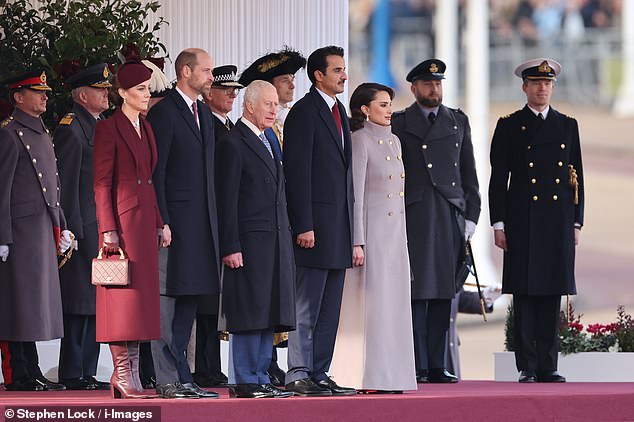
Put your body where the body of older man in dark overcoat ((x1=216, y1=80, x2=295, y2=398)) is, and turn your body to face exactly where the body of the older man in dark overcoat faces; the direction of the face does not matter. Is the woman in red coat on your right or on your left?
on your right

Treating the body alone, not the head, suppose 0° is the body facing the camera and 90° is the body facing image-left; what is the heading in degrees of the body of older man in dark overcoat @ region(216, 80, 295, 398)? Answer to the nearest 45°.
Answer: approximately 315°

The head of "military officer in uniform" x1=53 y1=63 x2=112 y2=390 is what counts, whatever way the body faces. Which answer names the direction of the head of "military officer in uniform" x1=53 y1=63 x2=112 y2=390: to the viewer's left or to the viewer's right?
to the viewer's right

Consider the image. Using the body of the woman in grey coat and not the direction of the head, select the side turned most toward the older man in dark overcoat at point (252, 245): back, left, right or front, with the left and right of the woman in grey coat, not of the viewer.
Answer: right

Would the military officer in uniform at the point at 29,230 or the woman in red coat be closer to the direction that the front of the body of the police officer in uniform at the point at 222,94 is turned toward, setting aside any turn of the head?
the woman in red coat

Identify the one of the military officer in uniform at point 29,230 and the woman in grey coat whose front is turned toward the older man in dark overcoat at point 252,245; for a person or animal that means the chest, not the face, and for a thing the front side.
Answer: the military officer in uniform
